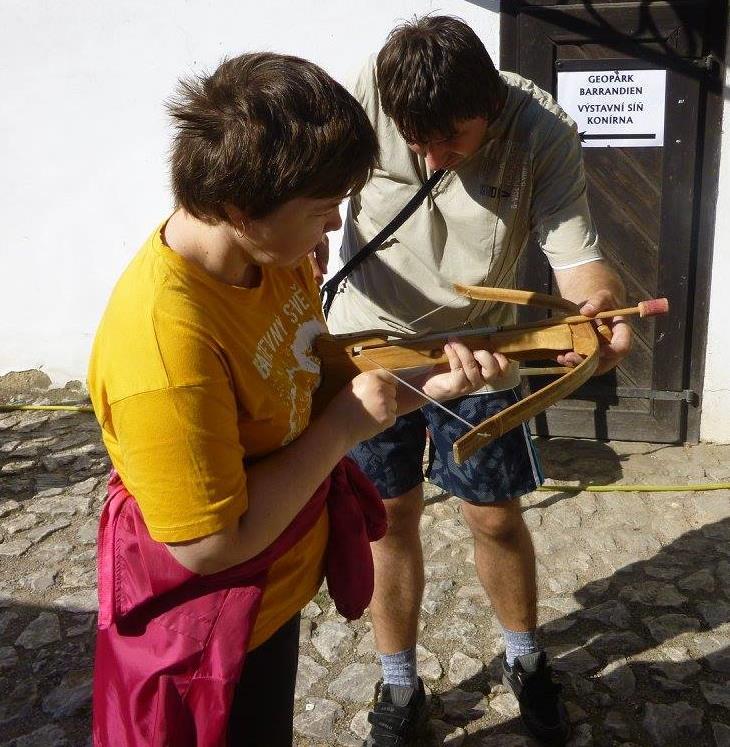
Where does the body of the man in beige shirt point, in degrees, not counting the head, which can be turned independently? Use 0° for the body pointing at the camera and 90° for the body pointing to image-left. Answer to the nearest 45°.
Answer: approximately 0°

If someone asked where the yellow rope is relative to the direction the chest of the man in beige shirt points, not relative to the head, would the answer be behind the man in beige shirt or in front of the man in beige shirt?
behind

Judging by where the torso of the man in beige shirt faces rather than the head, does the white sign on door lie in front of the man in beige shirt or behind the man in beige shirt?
behind

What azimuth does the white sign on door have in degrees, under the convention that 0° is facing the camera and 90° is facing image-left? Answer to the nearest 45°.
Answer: approximately 0°

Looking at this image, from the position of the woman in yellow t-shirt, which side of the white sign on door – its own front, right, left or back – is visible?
front

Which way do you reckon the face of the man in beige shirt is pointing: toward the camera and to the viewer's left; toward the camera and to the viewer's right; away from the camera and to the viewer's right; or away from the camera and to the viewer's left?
toward the camera and to the viewer's left

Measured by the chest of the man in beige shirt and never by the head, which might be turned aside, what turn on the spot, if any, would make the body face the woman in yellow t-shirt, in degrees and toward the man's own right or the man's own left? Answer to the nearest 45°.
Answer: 0° — they already face them

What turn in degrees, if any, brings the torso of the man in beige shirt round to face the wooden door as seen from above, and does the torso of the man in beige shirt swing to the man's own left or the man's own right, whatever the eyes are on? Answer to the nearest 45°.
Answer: approximately 135° to the man's own left

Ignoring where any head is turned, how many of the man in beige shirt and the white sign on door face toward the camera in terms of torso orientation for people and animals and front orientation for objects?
2
